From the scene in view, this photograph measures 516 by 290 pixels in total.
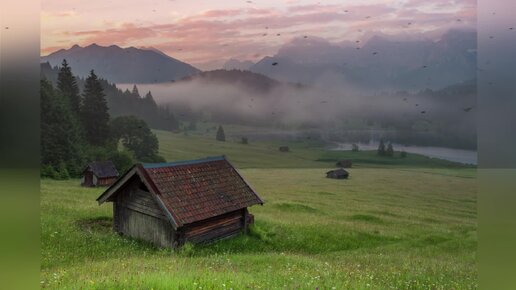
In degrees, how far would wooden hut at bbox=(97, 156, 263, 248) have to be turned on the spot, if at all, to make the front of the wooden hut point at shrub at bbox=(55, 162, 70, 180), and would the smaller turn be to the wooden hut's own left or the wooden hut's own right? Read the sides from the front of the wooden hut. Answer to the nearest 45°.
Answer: approximately 90° to the wooden hut's own right

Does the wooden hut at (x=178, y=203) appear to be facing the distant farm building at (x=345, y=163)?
no

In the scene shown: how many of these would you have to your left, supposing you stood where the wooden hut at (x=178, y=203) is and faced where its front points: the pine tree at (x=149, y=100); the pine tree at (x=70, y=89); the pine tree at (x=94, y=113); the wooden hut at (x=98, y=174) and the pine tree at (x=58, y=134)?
0

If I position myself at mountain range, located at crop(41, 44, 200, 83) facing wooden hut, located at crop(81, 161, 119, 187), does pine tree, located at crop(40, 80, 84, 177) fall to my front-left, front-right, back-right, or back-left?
front-right

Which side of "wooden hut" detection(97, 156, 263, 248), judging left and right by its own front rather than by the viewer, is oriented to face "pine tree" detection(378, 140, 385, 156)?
back

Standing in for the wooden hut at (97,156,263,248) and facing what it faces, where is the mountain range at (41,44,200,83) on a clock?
The mountain range is roughly at 4 o'clock from the wooden hut.

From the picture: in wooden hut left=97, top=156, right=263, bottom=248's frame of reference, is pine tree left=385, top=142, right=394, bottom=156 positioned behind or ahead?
behind

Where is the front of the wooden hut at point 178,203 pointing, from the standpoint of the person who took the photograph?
facing the viewer and to the left of the viewer

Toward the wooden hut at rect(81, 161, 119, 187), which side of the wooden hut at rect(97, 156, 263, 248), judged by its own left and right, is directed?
right

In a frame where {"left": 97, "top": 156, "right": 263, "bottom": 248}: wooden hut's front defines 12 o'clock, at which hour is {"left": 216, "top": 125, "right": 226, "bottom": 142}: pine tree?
The pine tree is roughly at 5 o'clock from the wooden hut.

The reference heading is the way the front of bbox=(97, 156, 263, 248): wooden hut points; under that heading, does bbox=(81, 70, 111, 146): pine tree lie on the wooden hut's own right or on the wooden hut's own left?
on the wooden hut's own right

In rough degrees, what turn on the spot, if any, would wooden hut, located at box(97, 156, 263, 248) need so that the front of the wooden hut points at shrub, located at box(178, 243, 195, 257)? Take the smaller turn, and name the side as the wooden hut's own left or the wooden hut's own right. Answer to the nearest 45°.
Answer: approximately 45° to the wooden hut's own left

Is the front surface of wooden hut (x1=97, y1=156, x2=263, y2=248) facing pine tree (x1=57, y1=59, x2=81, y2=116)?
no
